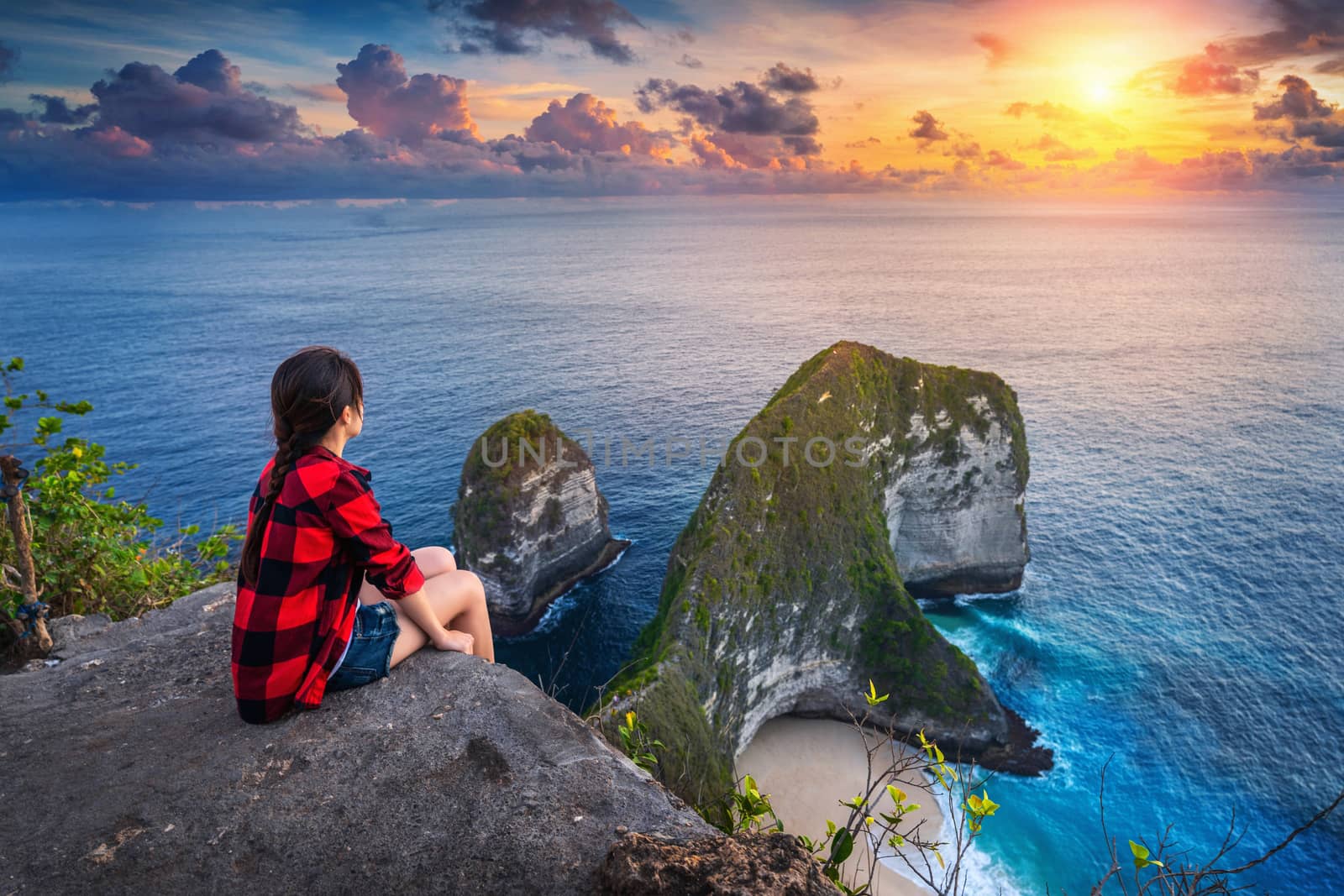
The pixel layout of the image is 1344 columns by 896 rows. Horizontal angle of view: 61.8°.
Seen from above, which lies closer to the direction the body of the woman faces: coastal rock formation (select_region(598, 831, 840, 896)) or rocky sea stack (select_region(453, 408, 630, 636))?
the rocky sea stack

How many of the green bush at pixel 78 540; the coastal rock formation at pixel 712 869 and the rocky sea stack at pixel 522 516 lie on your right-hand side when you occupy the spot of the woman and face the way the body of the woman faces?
1

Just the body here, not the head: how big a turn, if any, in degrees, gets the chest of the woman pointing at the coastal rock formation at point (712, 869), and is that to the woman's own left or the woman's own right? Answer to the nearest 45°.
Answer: approximately 90° to the woman's own right

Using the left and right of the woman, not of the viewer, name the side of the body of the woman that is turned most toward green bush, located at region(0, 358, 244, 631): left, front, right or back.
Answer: left

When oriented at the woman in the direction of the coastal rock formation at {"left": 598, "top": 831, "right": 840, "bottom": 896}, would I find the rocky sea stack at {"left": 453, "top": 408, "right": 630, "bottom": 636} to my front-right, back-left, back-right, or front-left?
back-left

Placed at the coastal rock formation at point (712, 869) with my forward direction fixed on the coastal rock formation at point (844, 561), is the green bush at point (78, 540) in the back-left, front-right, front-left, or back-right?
front-left

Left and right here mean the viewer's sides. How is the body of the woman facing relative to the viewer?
facing away from the viewer and to the right of the viewer

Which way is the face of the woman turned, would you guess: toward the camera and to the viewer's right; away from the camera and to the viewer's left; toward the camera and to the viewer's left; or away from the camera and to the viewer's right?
away from the camera and to the viewer's right

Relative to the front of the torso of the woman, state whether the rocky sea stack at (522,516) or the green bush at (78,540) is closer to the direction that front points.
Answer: the rocky sea stack

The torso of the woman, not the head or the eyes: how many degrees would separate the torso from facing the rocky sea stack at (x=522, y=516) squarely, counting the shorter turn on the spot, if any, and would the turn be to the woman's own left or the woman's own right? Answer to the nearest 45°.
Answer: approximately 45° to the woman's own left

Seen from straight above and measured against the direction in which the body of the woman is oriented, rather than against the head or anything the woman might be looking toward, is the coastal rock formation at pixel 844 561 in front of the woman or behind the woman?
in front
